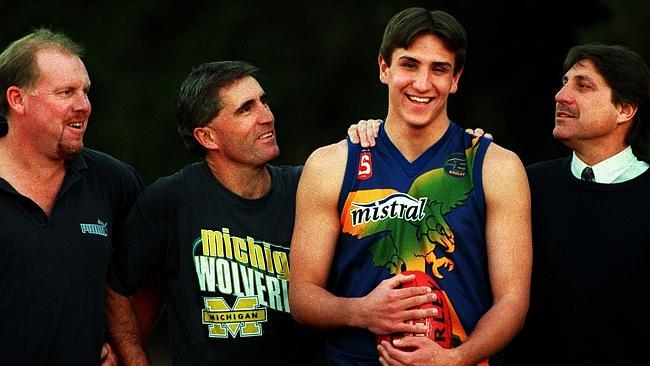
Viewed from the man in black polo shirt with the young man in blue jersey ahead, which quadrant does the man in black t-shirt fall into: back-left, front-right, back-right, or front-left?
front-left

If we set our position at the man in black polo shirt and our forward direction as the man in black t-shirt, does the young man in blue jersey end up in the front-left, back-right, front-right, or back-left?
front-right

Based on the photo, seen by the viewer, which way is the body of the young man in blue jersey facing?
toward the camera

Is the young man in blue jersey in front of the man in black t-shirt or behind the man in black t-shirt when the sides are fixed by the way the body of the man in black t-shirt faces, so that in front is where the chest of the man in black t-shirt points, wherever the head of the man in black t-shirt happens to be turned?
in front

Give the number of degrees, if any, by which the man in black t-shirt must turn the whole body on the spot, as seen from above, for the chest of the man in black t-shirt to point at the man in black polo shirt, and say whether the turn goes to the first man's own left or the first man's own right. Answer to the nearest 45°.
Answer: approximately 135° to the first man's own right

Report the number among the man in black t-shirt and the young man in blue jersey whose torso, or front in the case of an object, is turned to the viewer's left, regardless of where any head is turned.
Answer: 0

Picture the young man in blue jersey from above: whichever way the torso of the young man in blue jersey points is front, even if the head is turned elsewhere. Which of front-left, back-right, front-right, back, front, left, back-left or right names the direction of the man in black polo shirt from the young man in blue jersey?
right

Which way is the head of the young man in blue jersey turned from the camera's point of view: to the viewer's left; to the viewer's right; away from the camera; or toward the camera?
toward the camera

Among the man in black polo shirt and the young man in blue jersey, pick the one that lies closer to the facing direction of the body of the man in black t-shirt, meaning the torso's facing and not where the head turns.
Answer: the young man in blue jersey
